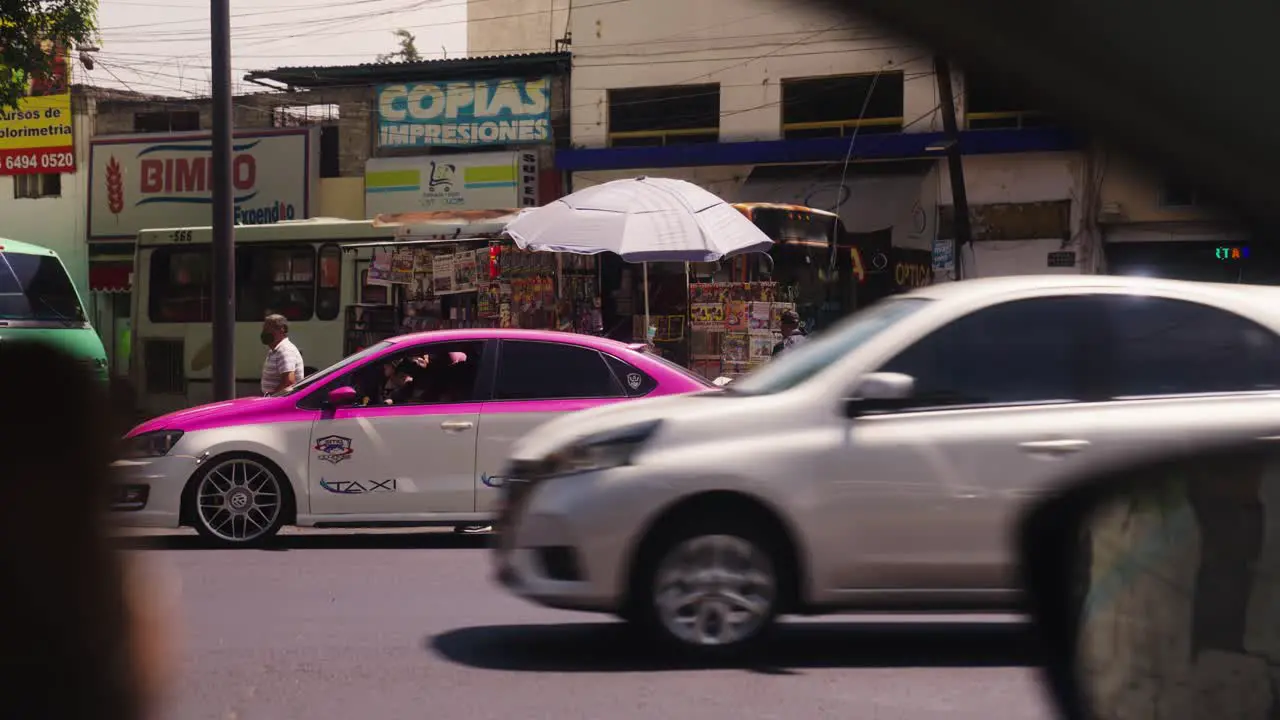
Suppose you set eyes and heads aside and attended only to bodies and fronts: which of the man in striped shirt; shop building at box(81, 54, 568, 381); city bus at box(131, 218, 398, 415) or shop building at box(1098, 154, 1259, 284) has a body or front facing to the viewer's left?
the man in striped shirt

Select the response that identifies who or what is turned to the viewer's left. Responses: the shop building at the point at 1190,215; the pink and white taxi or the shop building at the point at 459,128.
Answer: the pink and white taxi

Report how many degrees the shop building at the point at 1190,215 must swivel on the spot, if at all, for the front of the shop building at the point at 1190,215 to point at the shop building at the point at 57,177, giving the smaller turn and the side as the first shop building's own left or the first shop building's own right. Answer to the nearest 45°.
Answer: approximately 135° to the first shop building's own right

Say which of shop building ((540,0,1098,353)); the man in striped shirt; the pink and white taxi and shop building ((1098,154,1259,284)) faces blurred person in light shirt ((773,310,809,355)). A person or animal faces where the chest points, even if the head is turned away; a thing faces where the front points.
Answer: shop building ((540,0,1098,353))

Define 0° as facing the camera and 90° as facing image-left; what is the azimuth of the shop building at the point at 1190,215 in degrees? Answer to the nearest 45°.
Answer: approximately 0°
